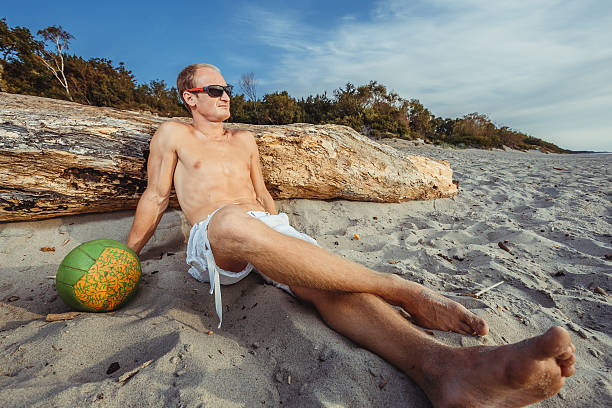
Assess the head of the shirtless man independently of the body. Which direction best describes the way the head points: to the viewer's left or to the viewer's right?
to the viewer's right

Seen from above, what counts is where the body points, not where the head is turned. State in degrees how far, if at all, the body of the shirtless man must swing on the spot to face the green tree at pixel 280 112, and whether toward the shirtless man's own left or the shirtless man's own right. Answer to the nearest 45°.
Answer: approximately 135° to the shirtless man's own left

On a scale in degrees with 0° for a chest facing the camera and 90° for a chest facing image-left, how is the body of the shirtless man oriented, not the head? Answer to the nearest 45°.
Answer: approximately 315°

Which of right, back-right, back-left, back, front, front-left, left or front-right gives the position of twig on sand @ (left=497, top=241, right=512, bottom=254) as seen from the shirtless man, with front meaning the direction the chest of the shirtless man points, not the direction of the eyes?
left

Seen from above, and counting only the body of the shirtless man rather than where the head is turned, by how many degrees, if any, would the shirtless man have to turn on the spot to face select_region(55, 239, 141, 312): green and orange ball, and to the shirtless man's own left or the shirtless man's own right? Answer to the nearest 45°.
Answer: approximately 135° to the shirtless man's own right
